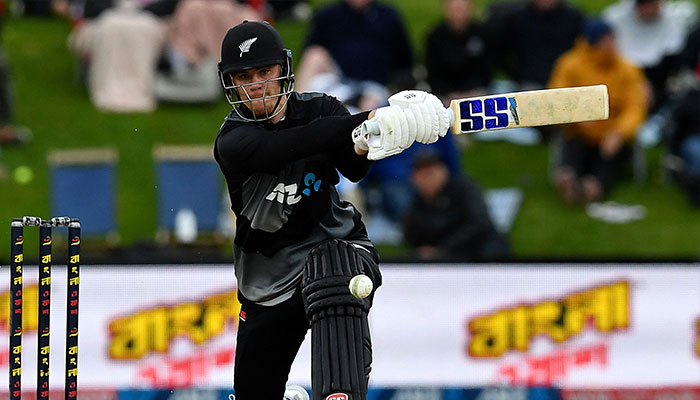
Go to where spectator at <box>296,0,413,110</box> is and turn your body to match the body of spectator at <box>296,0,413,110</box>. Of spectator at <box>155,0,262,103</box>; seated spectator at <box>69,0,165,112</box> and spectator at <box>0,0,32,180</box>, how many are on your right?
3

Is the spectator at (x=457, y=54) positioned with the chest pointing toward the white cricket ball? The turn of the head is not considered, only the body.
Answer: yes

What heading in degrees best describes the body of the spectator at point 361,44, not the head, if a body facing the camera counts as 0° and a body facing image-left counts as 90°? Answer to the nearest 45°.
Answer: approximately 0°

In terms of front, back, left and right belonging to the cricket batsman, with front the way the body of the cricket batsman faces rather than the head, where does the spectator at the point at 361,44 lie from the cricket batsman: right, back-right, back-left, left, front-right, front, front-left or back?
back

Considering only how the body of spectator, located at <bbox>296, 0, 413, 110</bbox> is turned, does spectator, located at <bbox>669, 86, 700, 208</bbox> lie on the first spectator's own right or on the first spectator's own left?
on the first spectator's own left

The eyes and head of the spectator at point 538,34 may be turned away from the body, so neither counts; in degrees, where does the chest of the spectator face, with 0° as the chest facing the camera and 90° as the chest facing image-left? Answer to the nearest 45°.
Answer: approximately 0°
